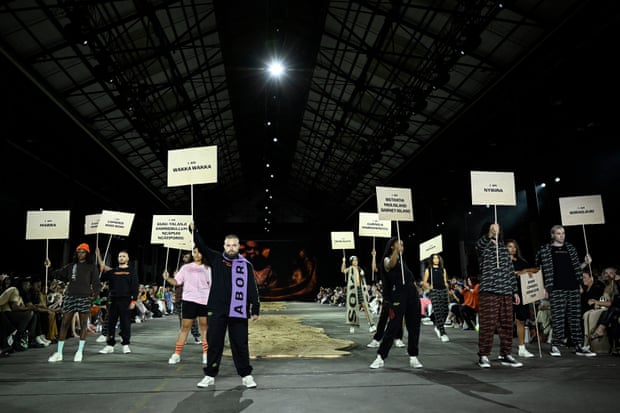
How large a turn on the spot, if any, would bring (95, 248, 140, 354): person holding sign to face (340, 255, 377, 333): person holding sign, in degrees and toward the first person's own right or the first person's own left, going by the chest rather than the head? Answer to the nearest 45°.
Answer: approximately 90° to the first person's own left

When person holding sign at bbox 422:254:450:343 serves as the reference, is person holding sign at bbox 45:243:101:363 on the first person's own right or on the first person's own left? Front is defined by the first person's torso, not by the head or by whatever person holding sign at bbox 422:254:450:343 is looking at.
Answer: on the first person's own right

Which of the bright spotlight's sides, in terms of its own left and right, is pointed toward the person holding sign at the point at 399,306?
front

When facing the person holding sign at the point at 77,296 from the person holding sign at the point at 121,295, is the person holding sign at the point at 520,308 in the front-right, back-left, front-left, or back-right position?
back-left

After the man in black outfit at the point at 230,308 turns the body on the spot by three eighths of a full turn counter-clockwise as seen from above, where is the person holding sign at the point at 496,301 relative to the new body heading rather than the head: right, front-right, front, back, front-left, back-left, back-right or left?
front-right

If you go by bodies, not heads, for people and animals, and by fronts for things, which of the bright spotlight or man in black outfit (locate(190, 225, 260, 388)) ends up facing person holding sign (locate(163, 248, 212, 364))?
the bright spotlight

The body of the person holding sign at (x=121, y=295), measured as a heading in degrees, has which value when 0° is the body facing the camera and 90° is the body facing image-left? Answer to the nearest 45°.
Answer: approximately 0°

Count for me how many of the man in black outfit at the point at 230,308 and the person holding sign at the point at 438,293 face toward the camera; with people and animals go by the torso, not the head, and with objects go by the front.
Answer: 2
